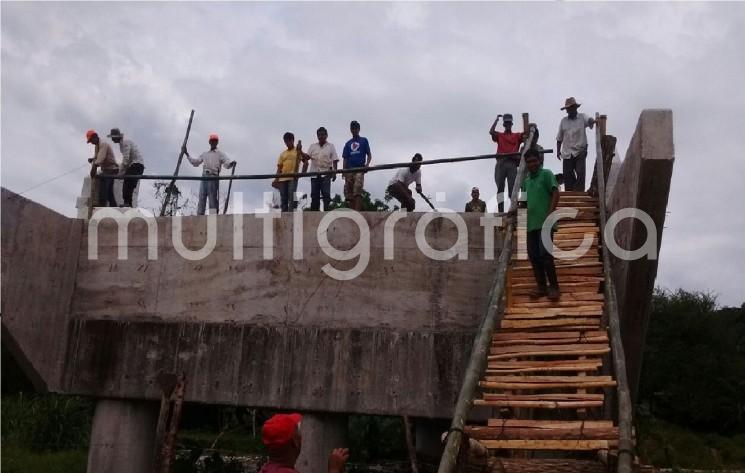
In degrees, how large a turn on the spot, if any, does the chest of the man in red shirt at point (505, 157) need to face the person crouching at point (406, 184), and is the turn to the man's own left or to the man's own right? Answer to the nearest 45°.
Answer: approximately 90° to the man's own right

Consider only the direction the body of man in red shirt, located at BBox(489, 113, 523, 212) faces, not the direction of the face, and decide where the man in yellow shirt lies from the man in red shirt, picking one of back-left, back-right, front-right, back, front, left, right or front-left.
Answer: right

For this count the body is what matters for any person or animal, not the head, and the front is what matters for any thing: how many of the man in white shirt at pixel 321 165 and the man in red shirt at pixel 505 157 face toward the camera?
2

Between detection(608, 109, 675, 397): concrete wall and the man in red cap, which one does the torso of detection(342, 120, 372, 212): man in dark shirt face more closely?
the man in red cap

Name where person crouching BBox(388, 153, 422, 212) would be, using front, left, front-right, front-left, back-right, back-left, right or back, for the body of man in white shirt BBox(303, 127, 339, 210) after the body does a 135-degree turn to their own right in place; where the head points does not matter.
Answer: back-right

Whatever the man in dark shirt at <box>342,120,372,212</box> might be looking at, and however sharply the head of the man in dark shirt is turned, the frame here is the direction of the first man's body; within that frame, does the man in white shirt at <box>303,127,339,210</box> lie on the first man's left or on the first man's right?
on the first man's right

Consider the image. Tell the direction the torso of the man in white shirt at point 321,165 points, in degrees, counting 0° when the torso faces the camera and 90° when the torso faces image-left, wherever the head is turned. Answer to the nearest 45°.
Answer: approximately 0°

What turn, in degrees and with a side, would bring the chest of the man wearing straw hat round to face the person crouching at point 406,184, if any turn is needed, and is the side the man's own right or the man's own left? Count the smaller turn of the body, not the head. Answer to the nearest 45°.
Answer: approximately 90° to the man's own right

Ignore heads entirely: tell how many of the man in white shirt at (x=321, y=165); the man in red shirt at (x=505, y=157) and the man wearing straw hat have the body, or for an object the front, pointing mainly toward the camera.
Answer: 3
